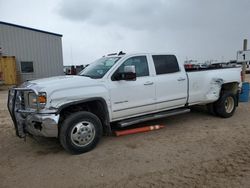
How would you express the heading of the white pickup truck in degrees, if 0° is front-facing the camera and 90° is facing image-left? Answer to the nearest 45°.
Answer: approximately 45°

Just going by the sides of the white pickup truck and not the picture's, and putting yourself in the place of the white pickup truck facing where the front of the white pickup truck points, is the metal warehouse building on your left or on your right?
on your right
